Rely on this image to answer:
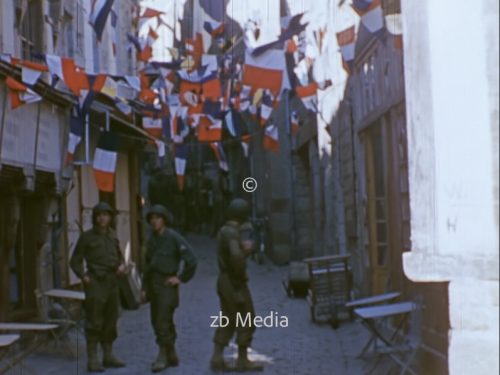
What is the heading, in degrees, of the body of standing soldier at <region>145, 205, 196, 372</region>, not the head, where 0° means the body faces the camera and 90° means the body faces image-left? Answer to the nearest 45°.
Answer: approximately 45°

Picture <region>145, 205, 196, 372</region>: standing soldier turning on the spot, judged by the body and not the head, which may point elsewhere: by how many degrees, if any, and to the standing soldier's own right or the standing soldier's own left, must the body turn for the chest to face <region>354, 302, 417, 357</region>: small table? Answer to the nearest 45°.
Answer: approximately 90° to the standing soldier's own left

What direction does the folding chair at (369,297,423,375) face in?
to the viewer's left

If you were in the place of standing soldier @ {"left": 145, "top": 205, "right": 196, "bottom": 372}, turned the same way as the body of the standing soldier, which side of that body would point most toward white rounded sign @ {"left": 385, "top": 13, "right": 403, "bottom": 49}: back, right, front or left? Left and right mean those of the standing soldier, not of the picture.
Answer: left
